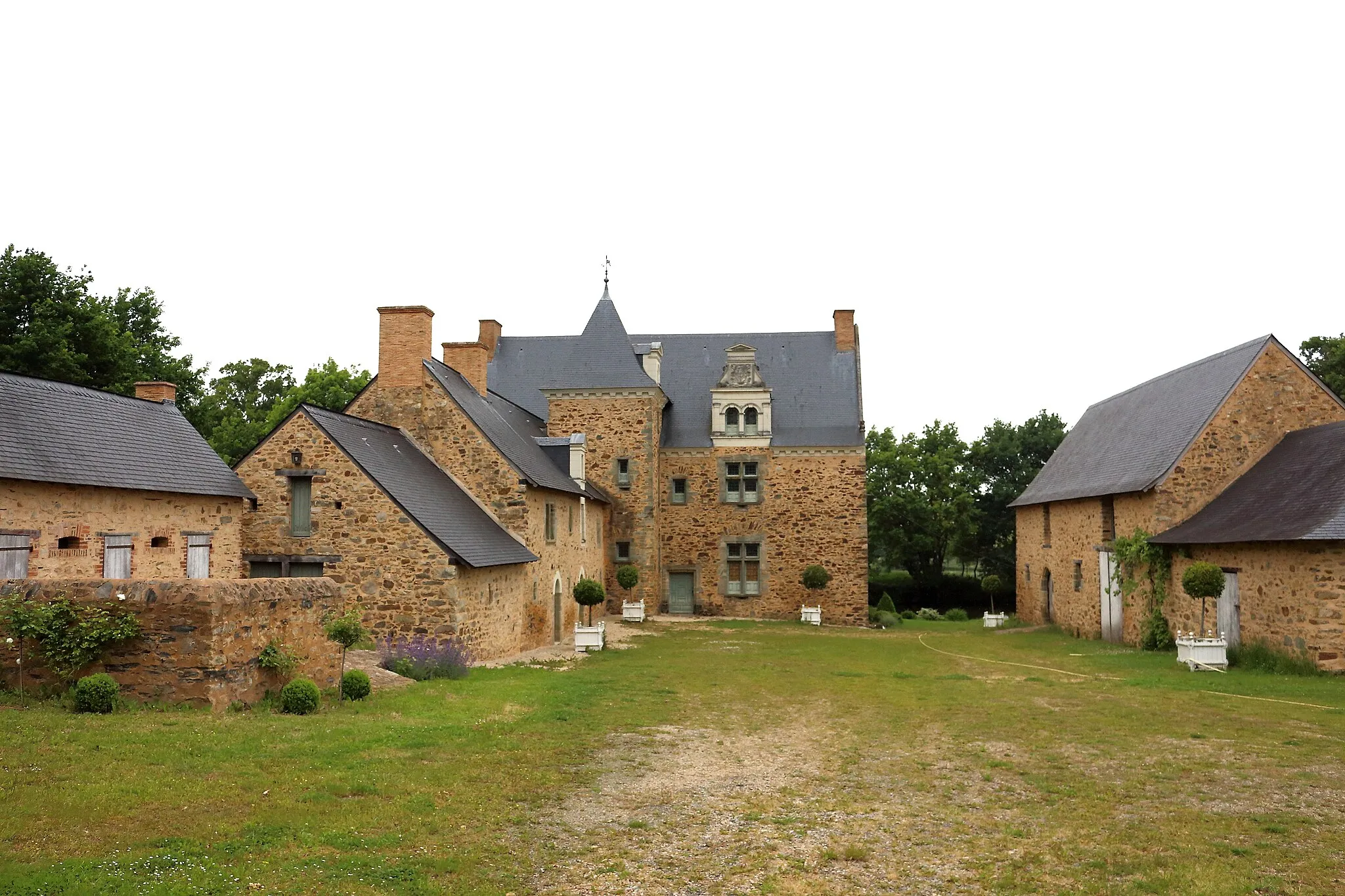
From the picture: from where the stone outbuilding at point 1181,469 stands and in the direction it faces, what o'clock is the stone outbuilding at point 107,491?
the stone outbuilding at point 107,491 is roughly at 12 o'clock from the stone outbuilding at point 1181,469.

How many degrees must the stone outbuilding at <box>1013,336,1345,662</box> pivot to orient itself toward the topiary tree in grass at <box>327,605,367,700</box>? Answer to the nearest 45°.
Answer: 0° — it already faces it

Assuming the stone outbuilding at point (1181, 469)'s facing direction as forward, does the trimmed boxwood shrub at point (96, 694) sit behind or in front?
in front

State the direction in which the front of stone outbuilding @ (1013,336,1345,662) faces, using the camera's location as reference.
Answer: facing the viewer and to the left of the viewer

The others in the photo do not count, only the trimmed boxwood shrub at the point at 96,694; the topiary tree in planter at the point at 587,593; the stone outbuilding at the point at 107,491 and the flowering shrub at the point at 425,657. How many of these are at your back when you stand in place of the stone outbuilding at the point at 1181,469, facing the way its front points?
0

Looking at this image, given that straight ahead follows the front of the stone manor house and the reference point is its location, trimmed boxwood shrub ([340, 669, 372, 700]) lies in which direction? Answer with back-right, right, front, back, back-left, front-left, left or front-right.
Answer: front

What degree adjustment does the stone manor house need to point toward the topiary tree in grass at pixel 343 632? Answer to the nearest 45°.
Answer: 0° — it already faces it

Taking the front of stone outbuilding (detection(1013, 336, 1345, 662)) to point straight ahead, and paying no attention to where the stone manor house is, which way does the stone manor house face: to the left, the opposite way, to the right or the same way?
to the left

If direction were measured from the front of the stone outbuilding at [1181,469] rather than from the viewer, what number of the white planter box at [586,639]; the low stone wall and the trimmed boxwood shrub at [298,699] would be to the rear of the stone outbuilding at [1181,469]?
0

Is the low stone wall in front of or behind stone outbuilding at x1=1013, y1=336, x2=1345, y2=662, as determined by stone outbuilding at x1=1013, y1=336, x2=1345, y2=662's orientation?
in front

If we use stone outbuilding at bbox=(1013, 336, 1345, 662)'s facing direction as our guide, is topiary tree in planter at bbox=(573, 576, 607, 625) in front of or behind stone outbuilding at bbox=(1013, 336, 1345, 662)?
in front

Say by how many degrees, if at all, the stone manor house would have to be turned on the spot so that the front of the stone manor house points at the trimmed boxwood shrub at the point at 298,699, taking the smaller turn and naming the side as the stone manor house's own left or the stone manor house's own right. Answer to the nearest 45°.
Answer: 0° — it already faces it

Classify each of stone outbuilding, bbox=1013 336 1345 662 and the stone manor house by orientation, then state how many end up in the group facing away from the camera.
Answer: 0

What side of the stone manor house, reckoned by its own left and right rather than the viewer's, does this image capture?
front
